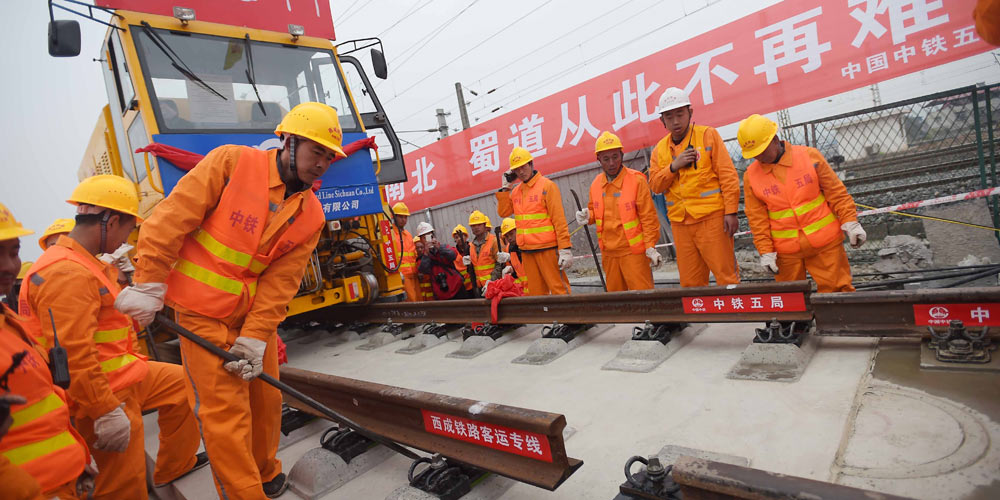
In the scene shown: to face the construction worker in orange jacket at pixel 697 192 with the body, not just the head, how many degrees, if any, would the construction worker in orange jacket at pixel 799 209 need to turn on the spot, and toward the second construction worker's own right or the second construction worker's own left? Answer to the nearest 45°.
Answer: approximately 90° to the second construction worker's own right

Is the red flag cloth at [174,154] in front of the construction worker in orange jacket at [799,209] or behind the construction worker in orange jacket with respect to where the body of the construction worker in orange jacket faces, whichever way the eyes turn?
in front

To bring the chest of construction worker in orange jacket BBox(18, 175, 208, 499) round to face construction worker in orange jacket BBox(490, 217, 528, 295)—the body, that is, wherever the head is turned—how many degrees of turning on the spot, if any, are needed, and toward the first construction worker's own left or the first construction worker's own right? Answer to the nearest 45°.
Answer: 0° — they already face them

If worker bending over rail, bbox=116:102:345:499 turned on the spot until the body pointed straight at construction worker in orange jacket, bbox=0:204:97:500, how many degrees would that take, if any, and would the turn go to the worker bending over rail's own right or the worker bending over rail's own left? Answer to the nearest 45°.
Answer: approximately 90° to the worker bending over rail's own right

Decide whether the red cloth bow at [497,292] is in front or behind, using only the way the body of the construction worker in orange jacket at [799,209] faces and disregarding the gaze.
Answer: in front

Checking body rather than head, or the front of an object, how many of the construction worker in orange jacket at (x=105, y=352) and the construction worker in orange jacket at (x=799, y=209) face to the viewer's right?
1

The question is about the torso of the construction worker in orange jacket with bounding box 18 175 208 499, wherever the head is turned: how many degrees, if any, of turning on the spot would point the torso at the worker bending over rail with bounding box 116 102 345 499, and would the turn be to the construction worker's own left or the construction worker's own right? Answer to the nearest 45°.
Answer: approximately 45° to the construction worker's own right

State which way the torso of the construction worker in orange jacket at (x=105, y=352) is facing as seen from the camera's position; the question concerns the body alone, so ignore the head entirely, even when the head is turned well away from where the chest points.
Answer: to the viewer's right
